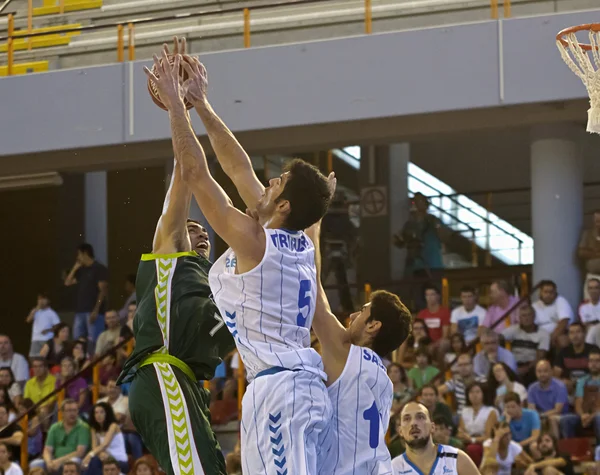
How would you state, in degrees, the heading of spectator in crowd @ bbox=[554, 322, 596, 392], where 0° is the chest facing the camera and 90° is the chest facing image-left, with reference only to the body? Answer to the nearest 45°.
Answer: approximately 0°

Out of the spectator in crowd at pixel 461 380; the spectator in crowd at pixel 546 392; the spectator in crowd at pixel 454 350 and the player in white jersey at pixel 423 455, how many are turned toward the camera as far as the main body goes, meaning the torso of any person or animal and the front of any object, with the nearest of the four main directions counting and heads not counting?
4

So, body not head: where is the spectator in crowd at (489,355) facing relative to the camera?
toward the camera

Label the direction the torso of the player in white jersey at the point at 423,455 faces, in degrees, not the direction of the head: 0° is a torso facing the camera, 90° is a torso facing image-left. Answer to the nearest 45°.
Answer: approximately 0°

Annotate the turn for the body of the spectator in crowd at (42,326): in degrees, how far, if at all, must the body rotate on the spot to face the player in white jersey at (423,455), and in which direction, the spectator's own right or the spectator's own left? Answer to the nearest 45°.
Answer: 0° — they already face them

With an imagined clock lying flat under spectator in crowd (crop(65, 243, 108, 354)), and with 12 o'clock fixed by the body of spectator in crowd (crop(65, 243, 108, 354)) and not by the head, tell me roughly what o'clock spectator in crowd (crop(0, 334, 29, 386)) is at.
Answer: spectator in crowd (crop(0, 334, 29, 386)) is roughly at 1 o'clock from spectator in crowd (crop(65, 243, 108, 354)).

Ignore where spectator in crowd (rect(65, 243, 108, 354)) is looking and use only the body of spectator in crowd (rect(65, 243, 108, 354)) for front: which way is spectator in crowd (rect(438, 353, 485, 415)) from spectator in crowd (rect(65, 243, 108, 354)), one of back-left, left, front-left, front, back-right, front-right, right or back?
left

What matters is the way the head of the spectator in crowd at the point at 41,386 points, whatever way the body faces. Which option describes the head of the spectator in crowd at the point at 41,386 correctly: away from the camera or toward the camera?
toward the camera

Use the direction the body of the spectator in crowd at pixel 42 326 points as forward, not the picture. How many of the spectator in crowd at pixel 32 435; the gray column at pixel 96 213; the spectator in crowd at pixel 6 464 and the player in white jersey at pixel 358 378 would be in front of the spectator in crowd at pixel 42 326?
3

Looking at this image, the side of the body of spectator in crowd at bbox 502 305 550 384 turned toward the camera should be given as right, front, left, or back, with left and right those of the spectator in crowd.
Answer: front

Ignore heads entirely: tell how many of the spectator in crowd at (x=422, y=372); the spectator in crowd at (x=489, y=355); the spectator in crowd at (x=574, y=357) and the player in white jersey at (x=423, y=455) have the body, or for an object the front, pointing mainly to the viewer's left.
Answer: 0

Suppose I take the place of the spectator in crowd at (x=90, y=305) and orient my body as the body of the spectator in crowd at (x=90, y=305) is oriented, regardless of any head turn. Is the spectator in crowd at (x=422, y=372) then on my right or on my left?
on my left

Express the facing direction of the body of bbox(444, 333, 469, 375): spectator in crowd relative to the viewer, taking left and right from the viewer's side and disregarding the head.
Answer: facing the viewer

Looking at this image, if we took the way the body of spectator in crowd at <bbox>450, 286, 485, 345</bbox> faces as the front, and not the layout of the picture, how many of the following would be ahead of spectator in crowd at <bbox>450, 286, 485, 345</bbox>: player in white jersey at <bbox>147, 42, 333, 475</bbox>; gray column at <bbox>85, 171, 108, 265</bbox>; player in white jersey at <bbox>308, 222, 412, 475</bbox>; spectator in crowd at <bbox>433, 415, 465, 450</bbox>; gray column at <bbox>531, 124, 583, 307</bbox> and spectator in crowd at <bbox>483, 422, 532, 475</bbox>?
4

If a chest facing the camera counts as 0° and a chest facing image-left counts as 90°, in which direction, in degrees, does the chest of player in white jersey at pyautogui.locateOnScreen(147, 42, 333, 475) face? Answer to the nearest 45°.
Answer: approximately 90°

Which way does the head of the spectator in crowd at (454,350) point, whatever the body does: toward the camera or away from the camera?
toward the camera

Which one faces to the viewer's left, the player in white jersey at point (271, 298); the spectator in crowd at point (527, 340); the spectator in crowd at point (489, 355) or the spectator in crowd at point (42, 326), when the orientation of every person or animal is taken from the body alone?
the player in white jersey
